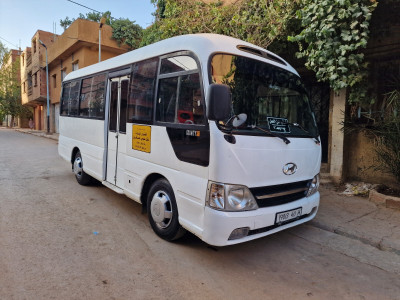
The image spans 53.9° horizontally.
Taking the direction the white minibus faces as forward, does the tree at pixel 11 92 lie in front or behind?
behind

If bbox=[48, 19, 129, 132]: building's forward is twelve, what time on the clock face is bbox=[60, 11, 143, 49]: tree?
The tree is roughly at 8 o'clock from the building.

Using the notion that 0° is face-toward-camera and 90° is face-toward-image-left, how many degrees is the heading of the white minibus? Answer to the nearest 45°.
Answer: approximately 315°

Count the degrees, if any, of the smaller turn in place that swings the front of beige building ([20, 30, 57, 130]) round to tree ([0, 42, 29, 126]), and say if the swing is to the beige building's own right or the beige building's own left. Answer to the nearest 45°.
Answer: approximately 135° to the beige building's own right

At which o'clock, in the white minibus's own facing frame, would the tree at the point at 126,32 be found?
The tree is roughly at 7 o'clock from the white minibus.
